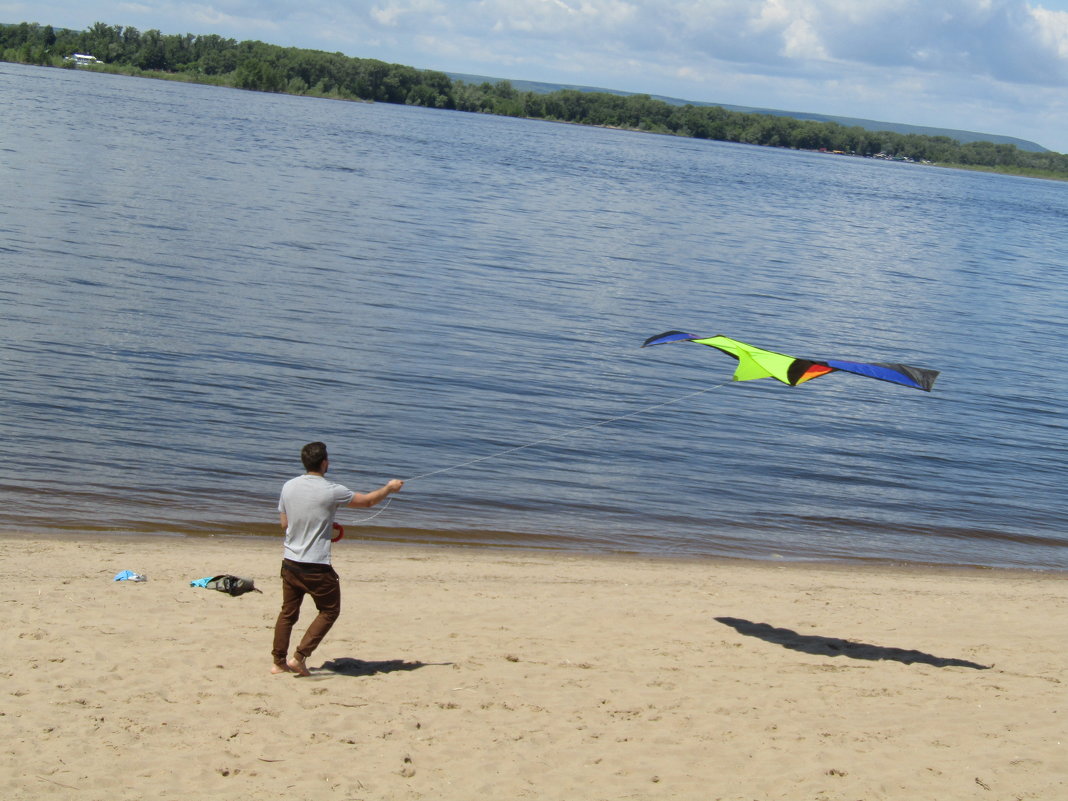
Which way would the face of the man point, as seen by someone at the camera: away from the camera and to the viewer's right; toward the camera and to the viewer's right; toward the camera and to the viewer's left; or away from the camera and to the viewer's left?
away from the camera and to the viewer's right

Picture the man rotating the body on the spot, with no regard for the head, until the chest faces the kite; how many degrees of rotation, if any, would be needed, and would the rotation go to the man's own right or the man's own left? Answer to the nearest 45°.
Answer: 0° — they already face it

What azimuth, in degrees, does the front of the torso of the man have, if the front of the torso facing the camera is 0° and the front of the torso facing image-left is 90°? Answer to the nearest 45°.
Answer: approximately 225°

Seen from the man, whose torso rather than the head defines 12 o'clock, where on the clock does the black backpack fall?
The black backpack is roughly at 10 o'clock from the man.

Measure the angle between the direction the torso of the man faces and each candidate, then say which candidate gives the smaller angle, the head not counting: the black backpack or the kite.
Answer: the kite
